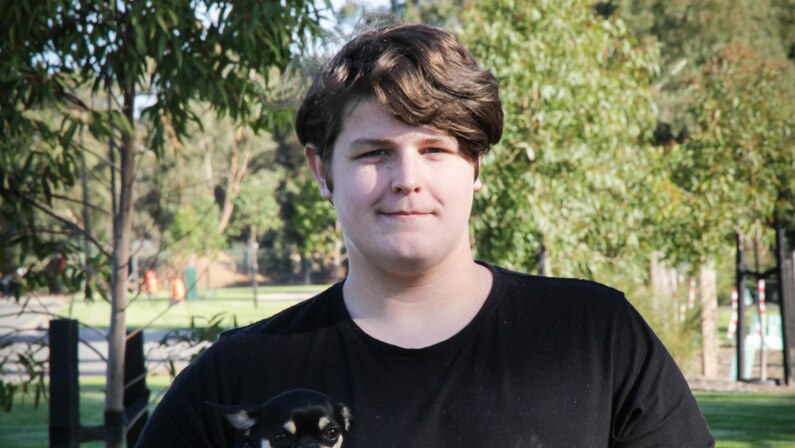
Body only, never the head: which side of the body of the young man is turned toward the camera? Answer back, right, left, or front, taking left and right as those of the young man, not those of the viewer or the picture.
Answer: front

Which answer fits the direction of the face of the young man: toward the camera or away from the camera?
toward the camera

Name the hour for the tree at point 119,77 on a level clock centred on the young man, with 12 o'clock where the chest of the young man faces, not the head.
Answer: The tree is roughly at 5 o'clock from the young man.

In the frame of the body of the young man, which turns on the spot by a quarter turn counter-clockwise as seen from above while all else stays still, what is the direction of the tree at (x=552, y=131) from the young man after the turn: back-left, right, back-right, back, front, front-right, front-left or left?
left
